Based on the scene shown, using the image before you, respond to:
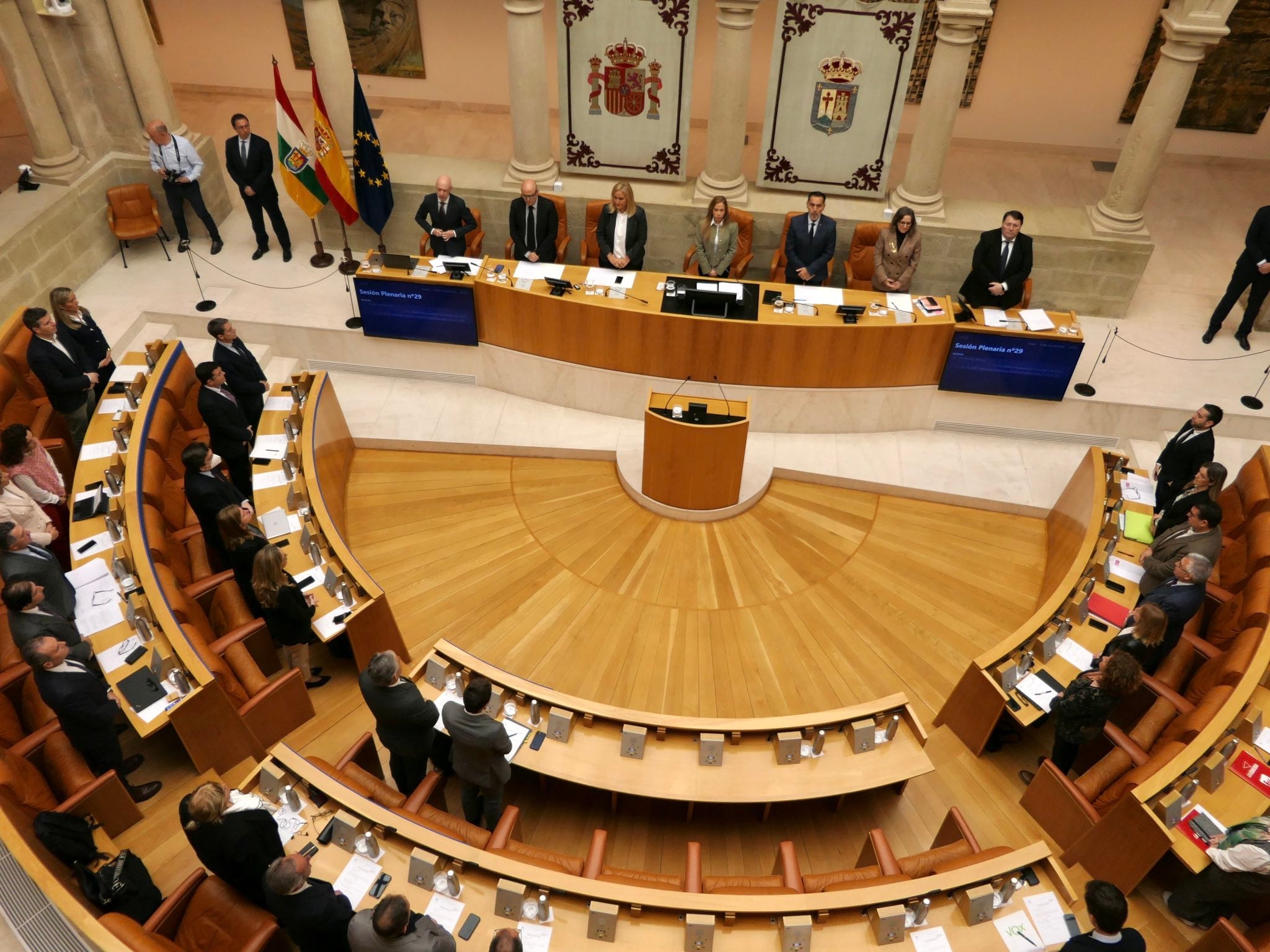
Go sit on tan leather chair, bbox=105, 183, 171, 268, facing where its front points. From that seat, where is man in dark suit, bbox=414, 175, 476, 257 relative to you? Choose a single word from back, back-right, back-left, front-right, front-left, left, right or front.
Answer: front-left

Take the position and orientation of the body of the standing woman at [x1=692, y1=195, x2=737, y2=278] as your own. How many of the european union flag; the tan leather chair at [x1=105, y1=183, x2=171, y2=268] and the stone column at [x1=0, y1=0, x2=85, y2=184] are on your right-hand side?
3

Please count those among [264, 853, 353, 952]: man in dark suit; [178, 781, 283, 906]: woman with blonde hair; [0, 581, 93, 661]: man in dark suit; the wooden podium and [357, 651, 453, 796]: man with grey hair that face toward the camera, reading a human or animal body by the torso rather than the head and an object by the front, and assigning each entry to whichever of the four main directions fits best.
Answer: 1

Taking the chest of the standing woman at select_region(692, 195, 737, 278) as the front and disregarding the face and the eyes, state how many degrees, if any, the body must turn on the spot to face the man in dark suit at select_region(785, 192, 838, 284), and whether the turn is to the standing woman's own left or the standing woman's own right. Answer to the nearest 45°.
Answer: approximately 90° to the standing woman's own left

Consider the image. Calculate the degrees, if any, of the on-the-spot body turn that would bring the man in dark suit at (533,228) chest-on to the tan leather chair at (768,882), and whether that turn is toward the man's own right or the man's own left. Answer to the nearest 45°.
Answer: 0° — they already face it

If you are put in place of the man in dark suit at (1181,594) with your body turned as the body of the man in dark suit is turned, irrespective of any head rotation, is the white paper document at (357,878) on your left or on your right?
on your left

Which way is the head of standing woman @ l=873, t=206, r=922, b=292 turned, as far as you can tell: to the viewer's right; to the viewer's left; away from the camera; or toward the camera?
toward the camera

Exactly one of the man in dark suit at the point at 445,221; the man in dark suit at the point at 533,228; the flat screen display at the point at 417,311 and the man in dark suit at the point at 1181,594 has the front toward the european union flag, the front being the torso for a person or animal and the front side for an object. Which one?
the man in dark suit at the point at 1181,594

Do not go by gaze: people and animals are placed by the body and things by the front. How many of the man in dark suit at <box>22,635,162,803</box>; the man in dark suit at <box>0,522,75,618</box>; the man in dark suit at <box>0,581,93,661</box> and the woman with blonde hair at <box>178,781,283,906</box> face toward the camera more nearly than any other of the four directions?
0

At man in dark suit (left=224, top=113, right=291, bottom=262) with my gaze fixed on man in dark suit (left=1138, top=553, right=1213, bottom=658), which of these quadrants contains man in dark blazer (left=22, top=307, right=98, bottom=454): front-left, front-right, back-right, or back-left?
front-right

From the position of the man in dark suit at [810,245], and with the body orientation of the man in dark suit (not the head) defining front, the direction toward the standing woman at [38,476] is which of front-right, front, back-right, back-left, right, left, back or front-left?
front-right

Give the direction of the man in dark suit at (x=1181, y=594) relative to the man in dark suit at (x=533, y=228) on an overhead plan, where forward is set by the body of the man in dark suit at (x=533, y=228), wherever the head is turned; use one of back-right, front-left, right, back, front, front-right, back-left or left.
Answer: front-left

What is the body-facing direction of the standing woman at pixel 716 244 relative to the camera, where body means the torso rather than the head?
toward the camera

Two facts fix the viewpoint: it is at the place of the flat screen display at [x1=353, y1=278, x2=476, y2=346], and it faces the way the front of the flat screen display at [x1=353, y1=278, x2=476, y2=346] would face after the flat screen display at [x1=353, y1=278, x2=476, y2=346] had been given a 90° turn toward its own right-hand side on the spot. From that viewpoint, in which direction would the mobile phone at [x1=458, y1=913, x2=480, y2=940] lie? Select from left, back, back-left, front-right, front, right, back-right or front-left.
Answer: left

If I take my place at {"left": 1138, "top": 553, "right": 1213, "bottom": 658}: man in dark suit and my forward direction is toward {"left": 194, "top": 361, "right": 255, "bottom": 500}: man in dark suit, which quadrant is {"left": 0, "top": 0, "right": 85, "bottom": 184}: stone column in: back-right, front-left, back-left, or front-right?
front-right

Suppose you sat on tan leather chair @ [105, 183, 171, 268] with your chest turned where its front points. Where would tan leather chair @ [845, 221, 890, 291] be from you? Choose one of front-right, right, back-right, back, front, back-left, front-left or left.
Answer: front-left

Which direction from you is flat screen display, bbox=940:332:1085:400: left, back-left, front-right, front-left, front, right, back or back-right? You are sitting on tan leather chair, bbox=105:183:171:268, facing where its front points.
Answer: front-left

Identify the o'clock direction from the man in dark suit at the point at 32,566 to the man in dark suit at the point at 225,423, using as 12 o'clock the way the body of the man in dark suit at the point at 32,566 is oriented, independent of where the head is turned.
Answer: the man in dark suit at the point at 225,423 is roughly at 11 o'clock from the man in dark suit at the point at 32,566.

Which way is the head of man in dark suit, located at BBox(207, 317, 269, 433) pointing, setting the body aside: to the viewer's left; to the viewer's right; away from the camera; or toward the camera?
to the viewer's right

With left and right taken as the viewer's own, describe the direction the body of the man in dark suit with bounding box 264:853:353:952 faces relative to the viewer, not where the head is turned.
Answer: facing away from the viewer and to the right of the viewer

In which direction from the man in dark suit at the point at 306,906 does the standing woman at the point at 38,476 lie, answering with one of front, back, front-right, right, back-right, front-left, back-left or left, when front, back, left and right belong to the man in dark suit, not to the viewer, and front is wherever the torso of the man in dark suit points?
front-left
